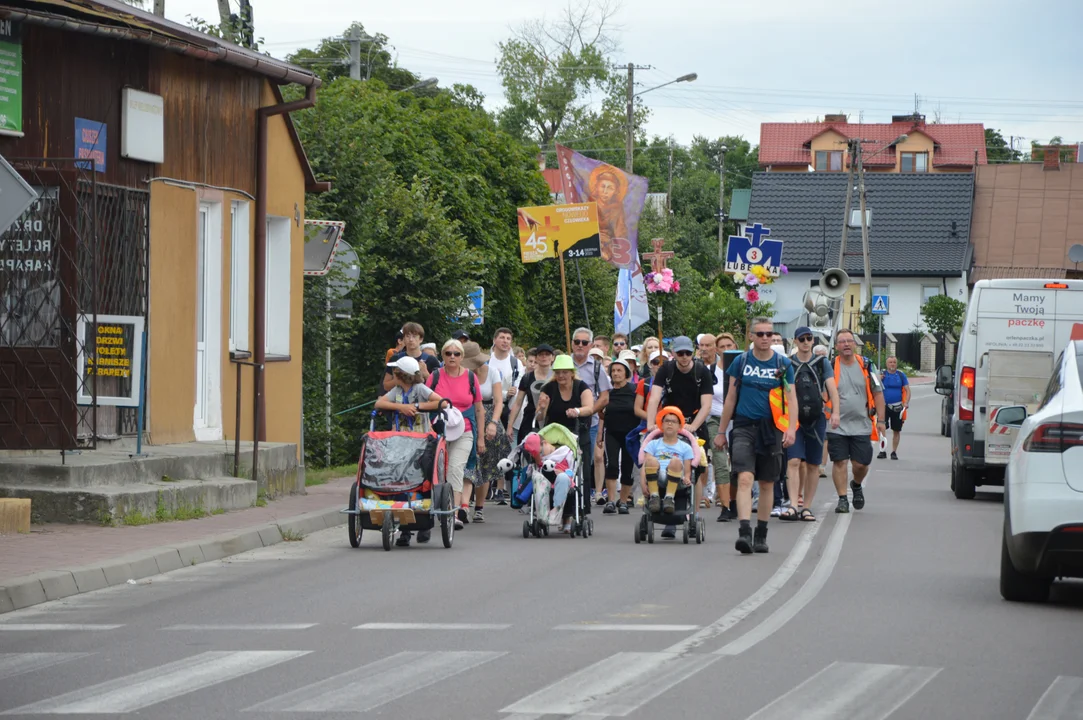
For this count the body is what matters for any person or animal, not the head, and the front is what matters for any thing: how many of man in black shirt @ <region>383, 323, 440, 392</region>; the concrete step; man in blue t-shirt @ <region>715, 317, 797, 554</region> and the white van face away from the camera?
1

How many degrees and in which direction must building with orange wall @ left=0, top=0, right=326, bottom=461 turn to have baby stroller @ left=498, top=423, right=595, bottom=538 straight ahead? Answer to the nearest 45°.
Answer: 0° — it already faces it

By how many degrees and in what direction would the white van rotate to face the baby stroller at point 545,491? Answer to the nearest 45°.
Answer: approximately 135° to its left

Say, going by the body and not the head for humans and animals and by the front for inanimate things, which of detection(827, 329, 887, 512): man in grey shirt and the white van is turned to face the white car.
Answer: the man in grey shirt

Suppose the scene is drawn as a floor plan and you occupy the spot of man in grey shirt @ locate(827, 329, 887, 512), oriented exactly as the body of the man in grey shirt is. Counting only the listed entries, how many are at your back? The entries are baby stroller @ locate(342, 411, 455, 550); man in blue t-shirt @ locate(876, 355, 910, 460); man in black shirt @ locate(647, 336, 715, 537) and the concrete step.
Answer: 1

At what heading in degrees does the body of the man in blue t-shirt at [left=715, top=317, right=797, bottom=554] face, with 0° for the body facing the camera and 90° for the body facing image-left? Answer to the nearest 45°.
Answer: approximately 0°

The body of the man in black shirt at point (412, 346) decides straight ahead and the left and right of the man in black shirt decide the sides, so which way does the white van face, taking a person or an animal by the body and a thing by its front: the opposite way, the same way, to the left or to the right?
the opposite way

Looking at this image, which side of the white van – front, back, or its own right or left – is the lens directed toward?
back

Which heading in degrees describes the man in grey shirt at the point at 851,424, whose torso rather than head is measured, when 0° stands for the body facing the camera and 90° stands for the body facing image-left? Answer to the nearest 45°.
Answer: approximately 0°

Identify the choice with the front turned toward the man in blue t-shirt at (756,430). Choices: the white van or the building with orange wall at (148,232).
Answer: the building with orange wall

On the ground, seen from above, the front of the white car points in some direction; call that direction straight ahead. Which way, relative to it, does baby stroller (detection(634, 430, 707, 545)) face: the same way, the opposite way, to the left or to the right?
the opposite way

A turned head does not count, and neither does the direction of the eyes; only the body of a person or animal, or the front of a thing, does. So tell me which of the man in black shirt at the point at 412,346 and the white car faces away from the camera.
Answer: the white car
